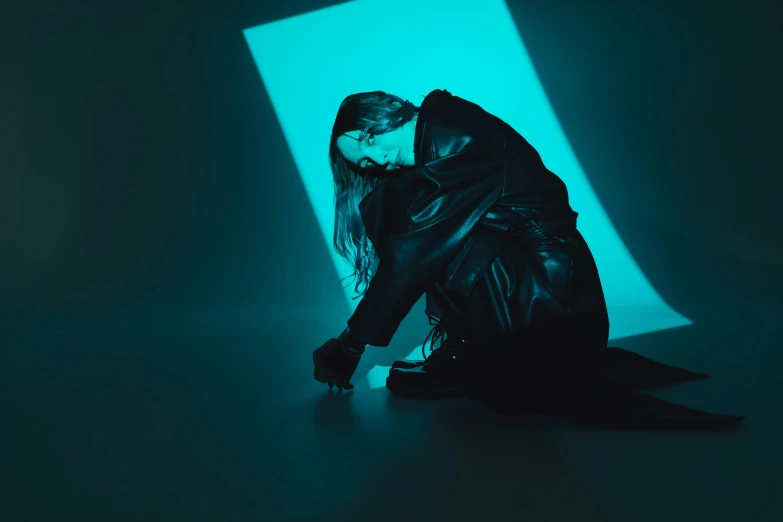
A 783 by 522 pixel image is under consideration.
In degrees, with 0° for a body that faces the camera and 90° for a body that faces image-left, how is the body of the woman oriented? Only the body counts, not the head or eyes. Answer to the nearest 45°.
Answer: approximately 90°

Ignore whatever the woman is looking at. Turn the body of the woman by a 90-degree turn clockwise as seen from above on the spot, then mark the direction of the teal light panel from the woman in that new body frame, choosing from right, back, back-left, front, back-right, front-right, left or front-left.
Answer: front
